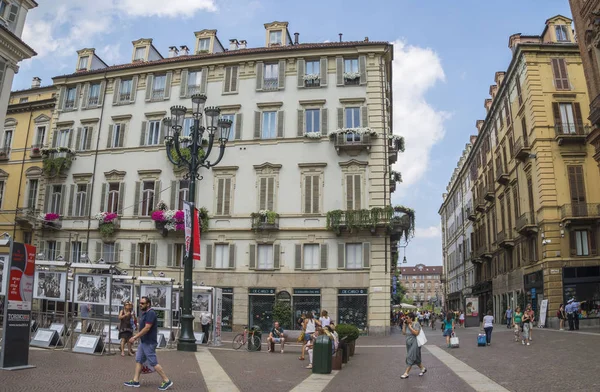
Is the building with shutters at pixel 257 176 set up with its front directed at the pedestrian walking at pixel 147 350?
yes

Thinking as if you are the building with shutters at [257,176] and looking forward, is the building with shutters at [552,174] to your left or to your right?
on your left

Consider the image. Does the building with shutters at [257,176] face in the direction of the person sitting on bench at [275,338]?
yes

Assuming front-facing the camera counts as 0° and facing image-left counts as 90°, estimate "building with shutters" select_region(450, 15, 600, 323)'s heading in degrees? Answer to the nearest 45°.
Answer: approximately 45°

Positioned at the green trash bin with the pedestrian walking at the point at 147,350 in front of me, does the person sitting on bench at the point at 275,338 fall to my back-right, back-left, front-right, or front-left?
back-right

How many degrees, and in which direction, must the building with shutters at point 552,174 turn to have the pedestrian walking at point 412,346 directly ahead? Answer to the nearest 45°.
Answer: approximately 45° to its left

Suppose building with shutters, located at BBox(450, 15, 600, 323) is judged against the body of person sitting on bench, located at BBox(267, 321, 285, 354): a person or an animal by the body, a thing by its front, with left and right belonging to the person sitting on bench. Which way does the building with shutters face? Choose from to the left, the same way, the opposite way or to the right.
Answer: to the right

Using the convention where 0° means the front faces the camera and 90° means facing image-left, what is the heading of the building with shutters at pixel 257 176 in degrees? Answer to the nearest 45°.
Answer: approximately 0°

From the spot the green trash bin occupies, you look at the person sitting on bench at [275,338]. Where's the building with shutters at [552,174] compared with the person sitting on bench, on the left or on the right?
right
